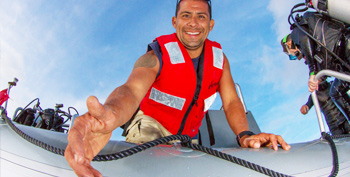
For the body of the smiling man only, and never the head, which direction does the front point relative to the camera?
toward the camera

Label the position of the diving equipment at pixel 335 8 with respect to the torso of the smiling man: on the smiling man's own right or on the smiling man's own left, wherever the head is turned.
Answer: on the smiling man's own left
